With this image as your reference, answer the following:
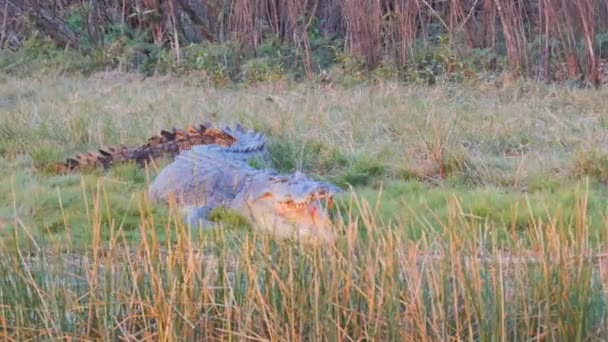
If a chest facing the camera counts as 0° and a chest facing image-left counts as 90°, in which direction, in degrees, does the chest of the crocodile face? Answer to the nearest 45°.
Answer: approximately 315°
